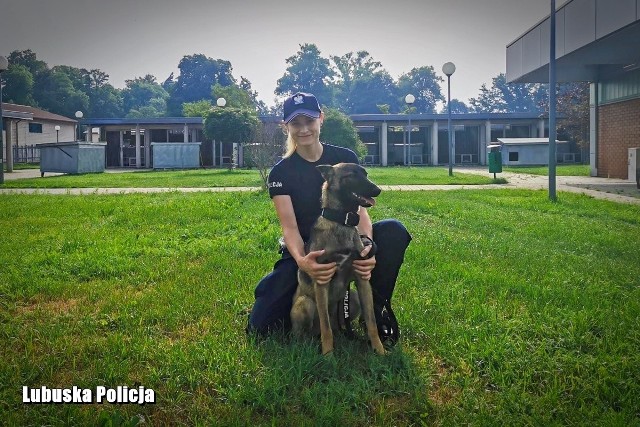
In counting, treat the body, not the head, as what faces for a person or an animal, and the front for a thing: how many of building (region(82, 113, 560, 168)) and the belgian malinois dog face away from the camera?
0

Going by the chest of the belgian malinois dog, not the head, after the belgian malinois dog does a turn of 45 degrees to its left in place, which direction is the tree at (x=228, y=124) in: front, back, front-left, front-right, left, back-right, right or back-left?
left

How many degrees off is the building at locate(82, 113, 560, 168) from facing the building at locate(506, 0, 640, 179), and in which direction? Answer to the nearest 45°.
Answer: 0° — it already faces it

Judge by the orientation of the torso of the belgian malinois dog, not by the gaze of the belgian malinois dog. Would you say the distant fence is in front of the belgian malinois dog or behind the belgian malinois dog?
behind

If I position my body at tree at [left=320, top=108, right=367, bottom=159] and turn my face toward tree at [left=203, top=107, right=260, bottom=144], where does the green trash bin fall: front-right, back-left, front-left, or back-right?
back-left

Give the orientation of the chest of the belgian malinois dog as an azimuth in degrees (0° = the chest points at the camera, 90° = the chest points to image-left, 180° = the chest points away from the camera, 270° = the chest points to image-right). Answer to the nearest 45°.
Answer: approximately 315°

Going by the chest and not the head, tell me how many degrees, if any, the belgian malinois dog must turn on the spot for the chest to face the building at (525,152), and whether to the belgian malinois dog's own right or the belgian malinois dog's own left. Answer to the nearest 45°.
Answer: approximately 135° to the belgian malinois dog's own left

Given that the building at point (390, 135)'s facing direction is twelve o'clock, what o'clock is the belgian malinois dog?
The belgian malinois dog is roughly at 12 o'clock from the building.

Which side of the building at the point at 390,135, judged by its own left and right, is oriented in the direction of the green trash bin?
front

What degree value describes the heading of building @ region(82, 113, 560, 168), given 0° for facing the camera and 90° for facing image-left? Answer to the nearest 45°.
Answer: approximately 0°

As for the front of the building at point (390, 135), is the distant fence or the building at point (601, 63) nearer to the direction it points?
the building

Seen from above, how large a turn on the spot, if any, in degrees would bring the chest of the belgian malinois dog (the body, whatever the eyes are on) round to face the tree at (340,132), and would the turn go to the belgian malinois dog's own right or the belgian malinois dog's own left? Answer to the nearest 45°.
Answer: approximately 135° to the belgian malinois dog's own left
